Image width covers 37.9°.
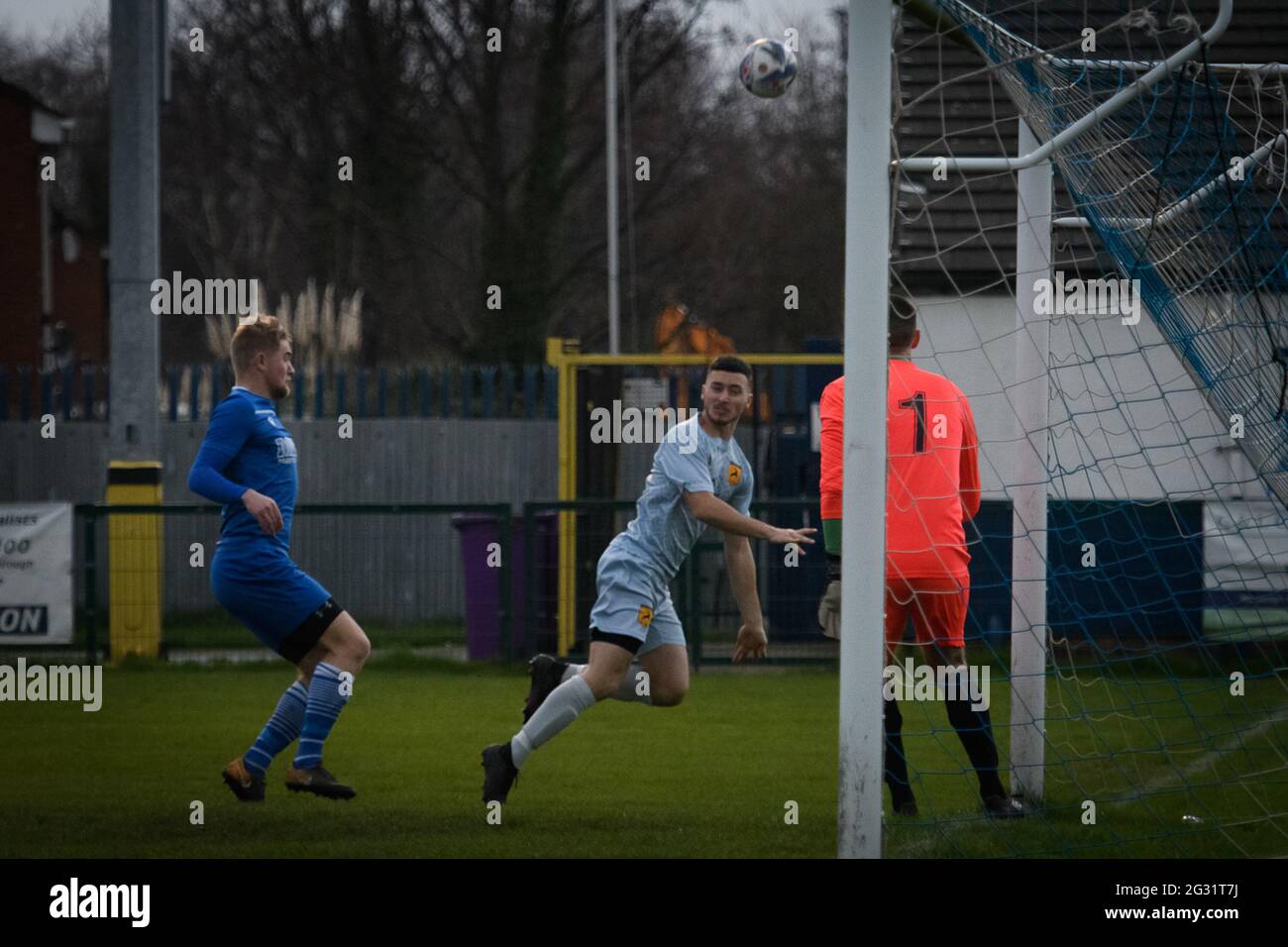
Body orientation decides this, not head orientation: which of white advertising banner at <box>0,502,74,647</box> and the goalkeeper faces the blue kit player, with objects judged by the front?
the white advertising banner

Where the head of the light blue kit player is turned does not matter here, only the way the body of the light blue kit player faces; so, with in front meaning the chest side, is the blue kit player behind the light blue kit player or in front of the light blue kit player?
behind

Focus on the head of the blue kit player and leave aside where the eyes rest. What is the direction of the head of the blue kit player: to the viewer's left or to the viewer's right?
to the viewer's right

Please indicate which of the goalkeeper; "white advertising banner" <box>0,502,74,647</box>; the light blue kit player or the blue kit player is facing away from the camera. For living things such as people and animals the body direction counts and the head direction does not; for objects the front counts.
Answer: the goalkeeper

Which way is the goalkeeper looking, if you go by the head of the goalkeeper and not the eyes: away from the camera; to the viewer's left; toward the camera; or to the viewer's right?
away from the camera

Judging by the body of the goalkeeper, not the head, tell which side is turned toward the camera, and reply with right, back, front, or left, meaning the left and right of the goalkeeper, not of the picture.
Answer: back

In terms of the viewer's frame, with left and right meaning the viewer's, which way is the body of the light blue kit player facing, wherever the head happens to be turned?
facing the viewer and to the right of the viewer

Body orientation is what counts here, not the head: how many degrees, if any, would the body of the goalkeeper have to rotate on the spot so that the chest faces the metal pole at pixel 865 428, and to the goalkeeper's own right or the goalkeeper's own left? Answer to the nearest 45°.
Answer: approximately 180°

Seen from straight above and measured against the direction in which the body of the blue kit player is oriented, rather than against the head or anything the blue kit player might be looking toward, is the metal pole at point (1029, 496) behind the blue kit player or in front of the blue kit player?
in front

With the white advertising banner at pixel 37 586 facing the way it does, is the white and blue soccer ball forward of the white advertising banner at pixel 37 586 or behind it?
forward

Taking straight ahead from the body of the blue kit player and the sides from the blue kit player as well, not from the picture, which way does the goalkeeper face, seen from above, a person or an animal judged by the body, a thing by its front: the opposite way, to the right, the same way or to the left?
to the left

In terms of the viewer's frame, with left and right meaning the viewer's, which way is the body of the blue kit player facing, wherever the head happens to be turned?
facing to the right of the viewer

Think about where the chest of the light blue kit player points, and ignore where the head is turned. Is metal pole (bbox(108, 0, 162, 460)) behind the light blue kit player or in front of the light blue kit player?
behind

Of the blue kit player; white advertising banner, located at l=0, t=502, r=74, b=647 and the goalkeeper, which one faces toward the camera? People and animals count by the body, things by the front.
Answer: the white advertising banner
